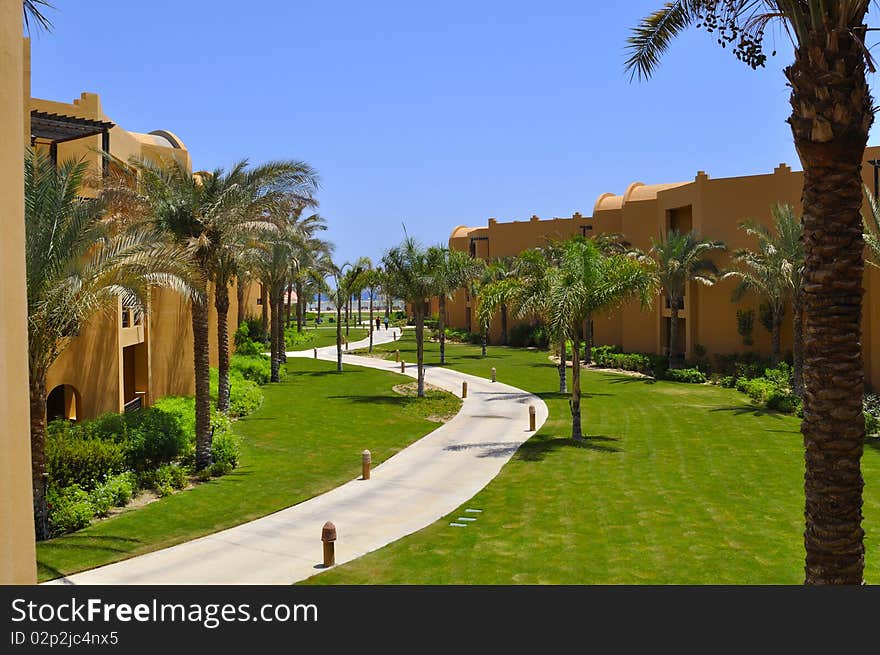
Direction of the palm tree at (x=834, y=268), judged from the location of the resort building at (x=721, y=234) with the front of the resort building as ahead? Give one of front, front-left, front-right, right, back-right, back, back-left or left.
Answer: front-left

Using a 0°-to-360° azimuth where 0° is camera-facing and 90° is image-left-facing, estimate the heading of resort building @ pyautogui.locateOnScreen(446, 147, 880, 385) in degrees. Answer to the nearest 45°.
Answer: approximately 45°

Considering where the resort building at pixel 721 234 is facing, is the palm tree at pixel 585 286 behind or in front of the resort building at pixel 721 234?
in front

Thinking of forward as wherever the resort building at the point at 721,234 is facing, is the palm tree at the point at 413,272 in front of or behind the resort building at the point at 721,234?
in front

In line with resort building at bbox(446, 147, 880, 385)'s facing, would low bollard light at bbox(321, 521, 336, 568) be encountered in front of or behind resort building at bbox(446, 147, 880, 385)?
in front
